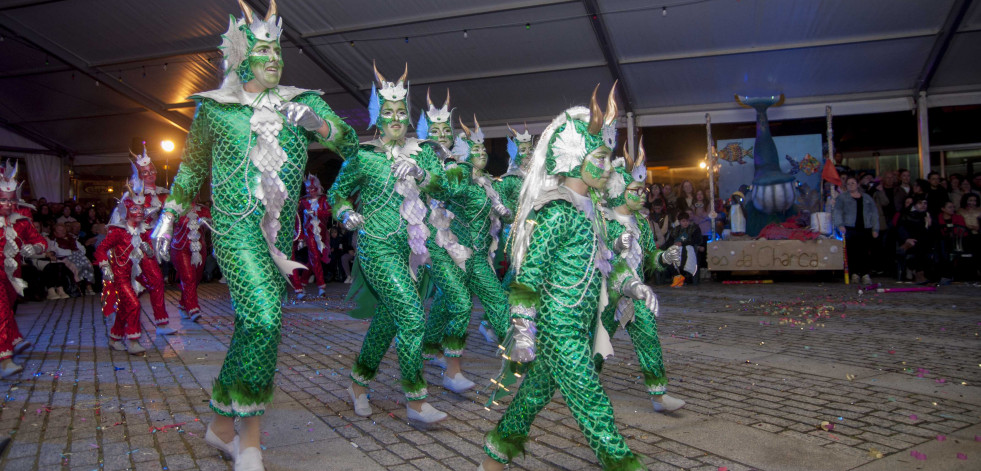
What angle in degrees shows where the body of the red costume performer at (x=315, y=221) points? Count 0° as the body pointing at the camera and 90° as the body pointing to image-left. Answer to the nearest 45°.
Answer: approximately 0°

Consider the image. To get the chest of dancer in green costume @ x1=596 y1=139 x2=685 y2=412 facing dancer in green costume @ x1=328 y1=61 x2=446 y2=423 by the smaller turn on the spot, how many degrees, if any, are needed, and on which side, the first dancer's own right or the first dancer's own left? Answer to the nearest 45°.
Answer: approximately 135° to the first dancer's own right

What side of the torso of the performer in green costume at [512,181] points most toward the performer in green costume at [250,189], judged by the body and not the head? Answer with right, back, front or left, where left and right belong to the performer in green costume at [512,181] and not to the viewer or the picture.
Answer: right

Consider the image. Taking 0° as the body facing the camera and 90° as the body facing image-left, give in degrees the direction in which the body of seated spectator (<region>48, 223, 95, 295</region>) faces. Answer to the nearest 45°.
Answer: approximately 315°

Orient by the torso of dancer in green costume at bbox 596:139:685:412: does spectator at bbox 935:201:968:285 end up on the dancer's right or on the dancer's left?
on the dancer's left

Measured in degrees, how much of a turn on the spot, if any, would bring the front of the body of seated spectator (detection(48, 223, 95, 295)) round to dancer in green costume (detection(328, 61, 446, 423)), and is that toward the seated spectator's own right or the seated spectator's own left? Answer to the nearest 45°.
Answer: approximately 45° to the seated spectator's own right
